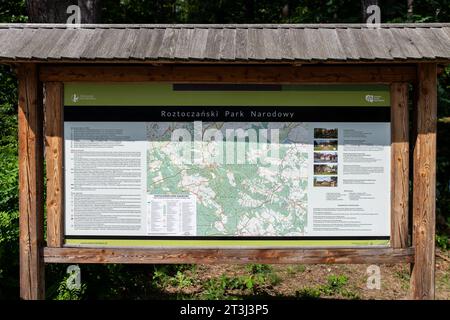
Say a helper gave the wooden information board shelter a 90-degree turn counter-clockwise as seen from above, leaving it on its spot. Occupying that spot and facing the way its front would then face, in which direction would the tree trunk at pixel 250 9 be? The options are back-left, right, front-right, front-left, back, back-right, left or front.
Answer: left

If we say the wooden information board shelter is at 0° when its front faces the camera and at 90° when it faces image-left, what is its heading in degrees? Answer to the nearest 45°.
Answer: approximately 0°

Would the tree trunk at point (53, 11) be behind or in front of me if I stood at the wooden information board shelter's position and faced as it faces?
behind
